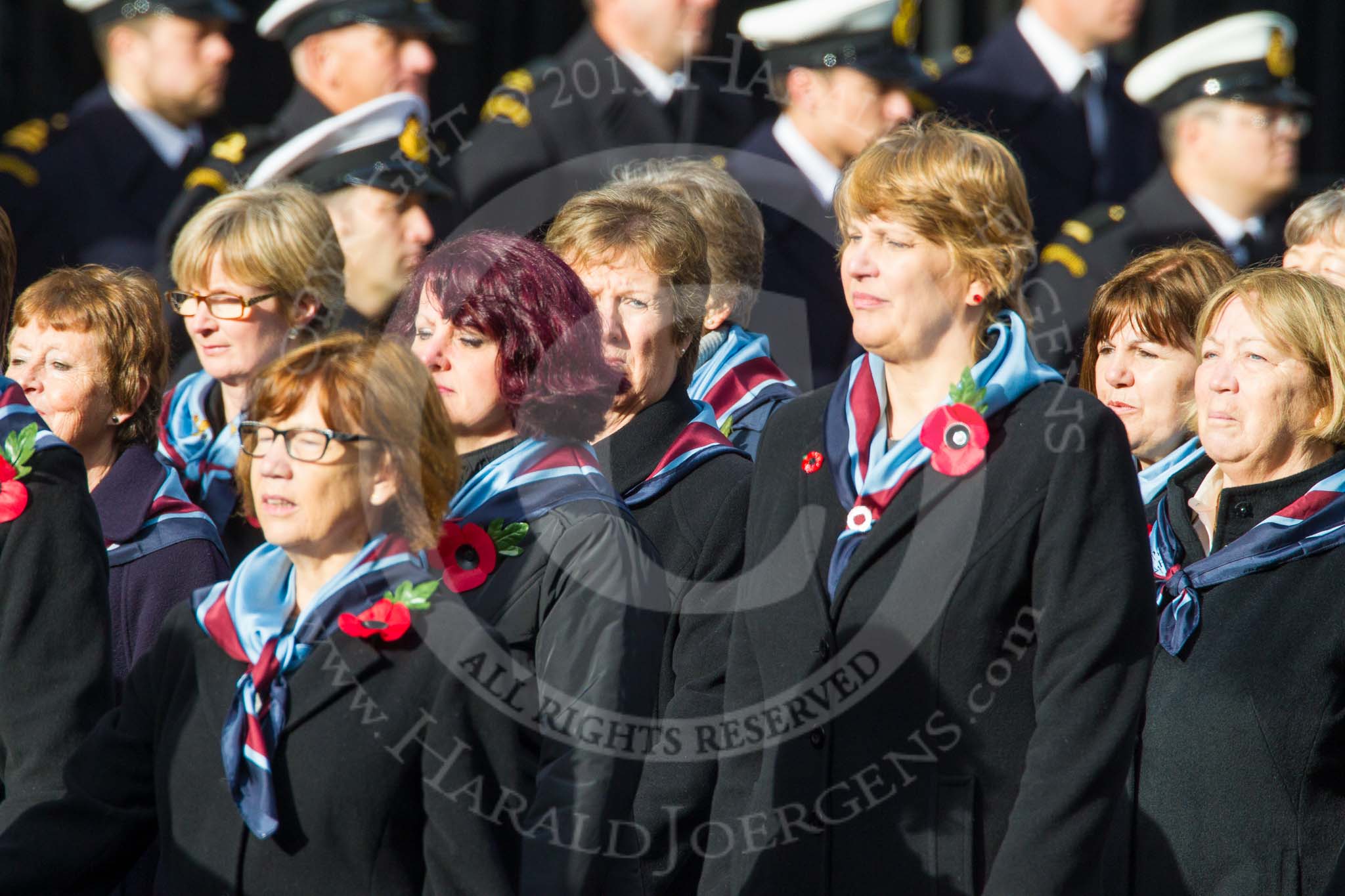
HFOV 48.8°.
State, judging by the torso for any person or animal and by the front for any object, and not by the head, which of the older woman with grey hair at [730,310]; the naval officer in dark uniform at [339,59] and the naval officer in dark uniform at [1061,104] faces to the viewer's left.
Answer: the older woman with grey hair

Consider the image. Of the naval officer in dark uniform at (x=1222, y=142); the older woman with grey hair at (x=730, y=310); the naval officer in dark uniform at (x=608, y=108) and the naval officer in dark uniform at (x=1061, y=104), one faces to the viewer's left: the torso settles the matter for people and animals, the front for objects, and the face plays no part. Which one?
the older woman with grey hair

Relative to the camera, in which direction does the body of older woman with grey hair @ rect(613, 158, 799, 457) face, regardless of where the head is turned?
to the viewer's left

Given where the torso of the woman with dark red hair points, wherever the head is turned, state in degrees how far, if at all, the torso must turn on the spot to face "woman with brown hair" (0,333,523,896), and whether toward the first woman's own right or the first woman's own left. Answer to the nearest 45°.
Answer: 0° — they already face them

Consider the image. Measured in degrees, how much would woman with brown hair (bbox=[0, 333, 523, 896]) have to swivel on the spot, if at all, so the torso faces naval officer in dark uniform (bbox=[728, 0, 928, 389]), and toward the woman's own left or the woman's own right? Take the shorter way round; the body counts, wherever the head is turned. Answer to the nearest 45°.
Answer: approximately 180°

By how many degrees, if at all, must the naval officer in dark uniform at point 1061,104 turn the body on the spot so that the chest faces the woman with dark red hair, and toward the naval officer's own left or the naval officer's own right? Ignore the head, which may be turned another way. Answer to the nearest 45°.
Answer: approximately 45° to the naval officer's own right

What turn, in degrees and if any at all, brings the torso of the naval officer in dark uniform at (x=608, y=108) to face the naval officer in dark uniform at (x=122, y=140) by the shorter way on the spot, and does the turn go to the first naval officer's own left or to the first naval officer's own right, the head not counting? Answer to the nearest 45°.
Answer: approximately 135° to the first naval officer's own right

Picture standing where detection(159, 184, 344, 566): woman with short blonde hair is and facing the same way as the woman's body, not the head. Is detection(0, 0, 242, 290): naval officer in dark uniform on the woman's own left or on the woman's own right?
on the woman's own right

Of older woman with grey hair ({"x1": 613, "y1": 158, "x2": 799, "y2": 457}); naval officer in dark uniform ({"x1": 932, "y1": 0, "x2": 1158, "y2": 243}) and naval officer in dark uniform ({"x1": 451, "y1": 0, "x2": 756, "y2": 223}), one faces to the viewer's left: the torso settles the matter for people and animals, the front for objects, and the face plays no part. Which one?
the older woman with grey hair

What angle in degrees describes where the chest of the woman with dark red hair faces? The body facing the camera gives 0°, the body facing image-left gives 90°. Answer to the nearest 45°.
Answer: approximately 45°
